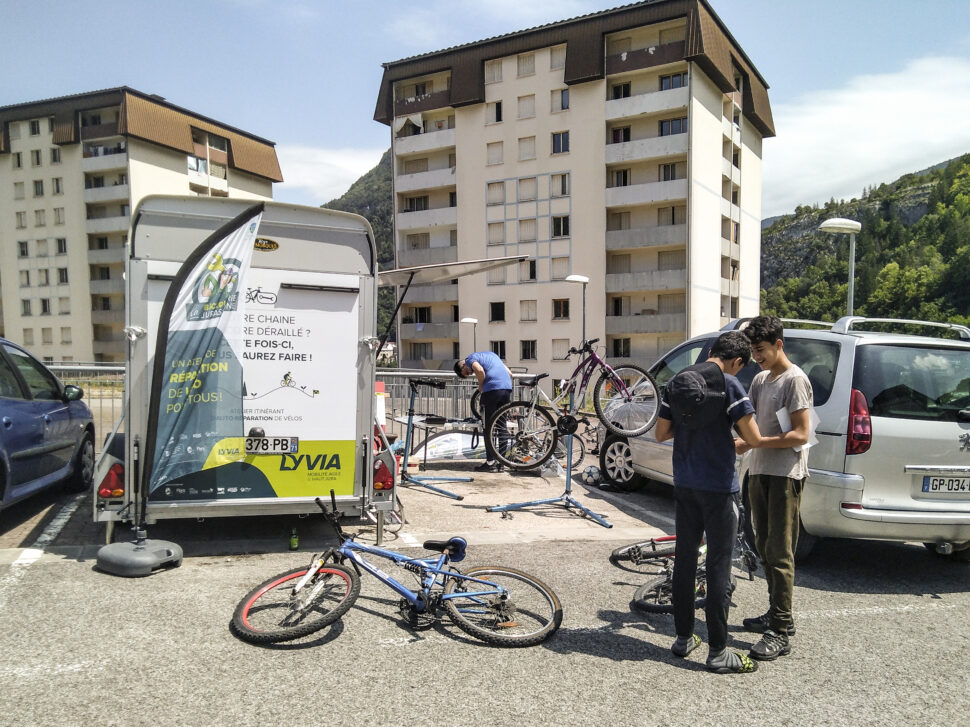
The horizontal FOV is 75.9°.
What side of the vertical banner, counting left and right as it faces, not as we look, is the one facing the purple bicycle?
left

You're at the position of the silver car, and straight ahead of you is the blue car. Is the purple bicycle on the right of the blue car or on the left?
right

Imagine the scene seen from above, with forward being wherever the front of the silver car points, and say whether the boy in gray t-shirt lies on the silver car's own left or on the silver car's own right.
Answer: on the silver car's own left

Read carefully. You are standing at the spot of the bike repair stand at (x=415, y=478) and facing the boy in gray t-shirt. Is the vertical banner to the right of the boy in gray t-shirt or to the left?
right

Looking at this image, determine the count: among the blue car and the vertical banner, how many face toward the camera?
1

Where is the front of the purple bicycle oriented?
to the viewer's right

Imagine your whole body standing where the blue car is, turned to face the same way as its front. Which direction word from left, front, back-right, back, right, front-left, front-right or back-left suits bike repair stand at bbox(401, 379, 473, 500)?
front-right

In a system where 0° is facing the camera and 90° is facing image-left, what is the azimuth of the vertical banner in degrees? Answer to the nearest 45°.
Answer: approximately 0°

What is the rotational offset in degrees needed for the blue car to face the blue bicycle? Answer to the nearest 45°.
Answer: approximately 90° to its right

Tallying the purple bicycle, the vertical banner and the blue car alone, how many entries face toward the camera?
1

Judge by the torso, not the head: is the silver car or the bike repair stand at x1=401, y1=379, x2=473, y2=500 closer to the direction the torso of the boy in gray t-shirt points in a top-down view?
the bike repair stand

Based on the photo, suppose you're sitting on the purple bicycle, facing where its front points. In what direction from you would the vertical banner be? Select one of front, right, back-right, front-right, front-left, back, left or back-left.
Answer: back-right

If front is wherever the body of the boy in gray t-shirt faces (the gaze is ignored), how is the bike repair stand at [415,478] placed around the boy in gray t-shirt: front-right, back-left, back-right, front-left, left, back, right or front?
right

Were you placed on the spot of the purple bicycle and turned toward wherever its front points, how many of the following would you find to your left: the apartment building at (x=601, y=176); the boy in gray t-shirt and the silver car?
1

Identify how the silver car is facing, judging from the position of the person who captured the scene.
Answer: facing away from the viewer and to the left of the viewer
